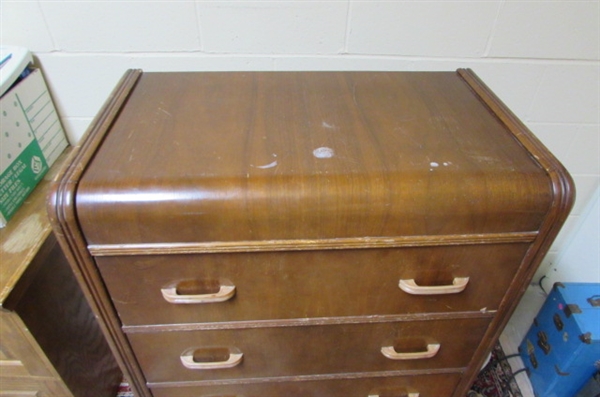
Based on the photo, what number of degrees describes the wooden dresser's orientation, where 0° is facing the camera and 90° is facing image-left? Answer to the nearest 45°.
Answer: approximately 0°

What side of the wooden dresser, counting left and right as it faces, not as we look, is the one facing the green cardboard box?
right

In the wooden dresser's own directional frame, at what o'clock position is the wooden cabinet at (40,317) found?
The wooden cabinet is roughly at 3 o'clock from the wooden dresser.
